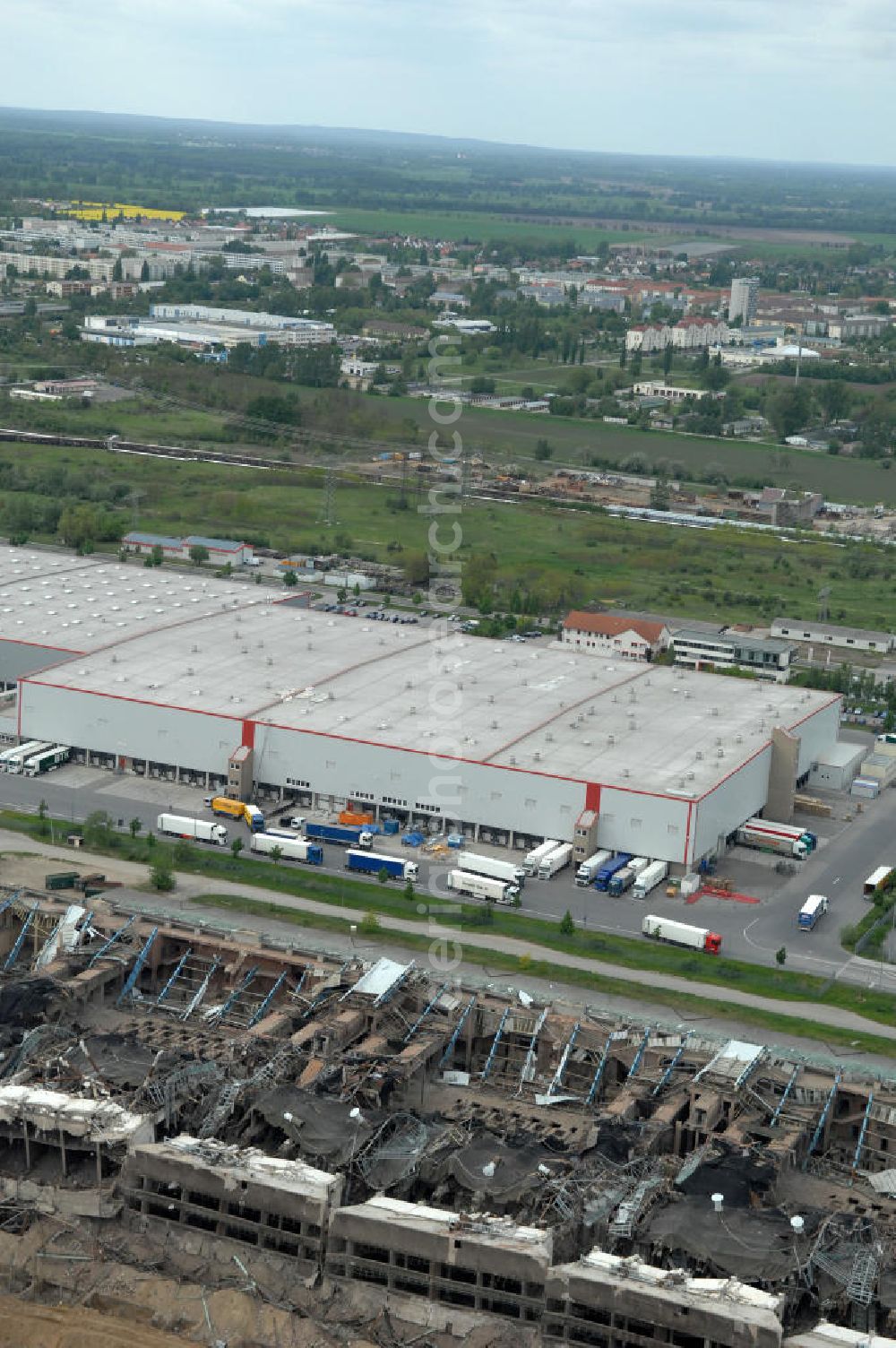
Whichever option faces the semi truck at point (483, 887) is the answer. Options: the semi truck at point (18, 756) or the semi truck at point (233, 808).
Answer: the semi truck at point (233, 808)

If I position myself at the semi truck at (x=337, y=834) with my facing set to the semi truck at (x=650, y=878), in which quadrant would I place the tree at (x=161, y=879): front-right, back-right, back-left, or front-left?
back-right

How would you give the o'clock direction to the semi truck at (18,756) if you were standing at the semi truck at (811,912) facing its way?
the semi truck at (18,756) is roughly at 2 o'clock from the semi truck at (811,912).

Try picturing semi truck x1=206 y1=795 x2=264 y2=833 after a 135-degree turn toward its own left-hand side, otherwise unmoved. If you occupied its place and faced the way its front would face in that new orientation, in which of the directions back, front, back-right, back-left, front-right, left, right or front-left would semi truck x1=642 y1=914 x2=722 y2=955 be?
back-right

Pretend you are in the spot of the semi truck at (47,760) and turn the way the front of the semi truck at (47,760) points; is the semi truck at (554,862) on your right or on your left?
on your left

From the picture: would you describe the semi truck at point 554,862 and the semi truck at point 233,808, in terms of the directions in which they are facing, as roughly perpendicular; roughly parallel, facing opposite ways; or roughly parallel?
roughly perpendicular

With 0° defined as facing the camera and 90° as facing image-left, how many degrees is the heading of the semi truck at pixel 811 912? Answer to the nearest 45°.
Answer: approximately 45°

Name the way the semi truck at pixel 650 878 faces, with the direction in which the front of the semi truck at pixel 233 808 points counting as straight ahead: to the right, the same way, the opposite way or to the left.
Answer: to the right

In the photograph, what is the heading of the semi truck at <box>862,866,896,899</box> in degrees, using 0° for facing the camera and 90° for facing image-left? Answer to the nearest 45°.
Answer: approximately 45°

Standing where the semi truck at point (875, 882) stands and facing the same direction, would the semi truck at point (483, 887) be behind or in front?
in front

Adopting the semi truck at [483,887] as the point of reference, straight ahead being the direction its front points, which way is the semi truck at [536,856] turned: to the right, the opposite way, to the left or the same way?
to the right

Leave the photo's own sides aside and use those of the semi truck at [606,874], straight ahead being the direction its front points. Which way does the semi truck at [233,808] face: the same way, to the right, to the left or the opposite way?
to the left

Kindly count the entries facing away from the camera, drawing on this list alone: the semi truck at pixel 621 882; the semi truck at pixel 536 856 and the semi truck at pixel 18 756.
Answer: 0

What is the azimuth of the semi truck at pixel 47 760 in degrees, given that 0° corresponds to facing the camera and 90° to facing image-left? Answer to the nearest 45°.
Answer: approximately 45°

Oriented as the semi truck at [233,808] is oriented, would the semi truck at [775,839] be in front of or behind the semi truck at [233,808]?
in front
